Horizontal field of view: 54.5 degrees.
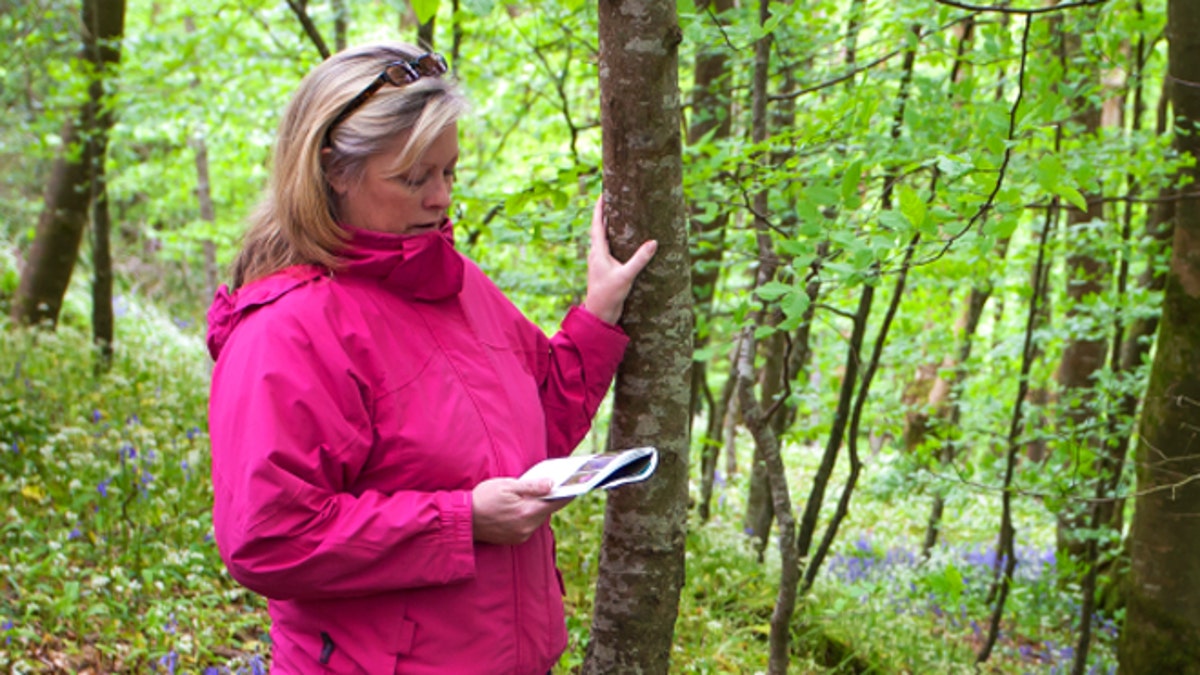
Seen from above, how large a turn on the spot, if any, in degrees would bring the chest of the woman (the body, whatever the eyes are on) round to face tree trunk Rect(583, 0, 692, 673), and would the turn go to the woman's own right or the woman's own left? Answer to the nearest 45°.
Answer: approximately 90° to the woman's own left

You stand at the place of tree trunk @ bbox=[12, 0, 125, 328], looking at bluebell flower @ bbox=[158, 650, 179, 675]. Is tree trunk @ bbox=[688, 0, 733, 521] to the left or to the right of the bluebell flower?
left

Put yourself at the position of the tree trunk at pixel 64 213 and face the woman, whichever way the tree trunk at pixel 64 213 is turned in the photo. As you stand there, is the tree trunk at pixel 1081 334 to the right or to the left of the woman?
left

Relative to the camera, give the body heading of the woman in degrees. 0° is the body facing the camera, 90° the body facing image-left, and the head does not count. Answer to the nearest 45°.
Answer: approximately 315°

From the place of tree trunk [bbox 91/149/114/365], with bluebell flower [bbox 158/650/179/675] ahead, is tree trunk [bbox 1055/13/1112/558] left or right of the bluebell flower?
left

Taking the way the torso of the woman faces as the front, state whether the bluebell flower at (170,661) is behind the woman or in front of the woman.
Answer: behind

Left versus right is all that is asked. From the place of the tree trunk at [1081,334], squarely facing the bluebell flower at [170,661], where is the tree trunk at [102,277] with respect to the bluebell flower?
right

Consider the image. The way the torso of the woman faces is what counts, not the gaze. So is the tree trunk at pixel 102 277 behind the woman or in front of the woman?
behind

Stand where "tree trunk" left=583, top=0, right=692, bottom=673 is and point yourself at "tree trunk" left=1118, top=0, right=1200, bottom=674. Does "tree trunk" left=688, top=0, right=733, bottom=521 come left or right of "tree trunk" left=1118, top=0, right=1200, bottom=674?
left

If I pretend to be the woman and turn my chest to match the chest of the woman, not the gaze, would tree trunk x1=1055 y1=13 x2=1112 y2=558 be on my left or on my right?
on my left

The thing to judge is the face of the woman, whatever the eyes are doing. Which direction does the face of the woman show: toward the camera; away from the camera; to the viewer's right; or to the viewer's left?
to the viewer's right

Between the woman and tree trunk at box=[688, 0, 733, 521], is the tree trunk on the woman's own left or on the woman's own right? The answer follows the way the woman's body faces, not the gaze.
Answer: on the woman's own left
